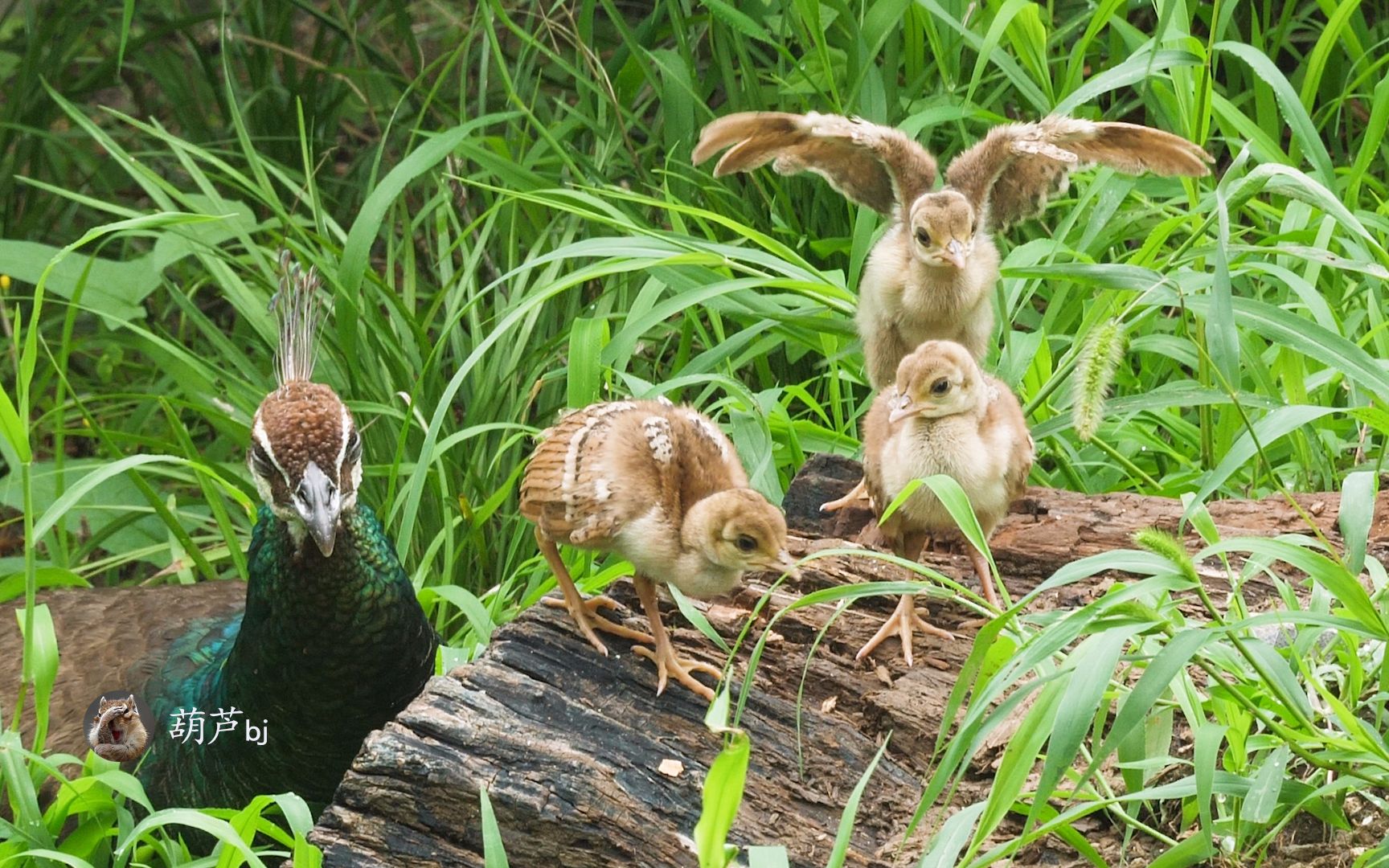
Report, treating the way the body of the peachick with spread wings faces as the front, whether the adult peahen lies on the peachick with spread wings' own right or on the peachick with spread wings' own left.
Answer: on the peachick with spread wings' own right

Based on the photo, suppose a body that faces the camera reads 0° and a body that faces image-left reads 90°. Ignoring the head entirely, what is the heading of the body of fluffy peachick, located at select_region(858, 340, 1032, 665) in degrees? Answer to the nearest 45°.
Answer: approximately 0°

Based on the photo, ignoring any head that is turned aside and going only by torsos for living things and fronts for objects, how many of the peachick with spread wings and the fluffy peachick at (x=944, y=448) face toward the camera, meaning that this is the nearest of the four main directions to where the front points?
2

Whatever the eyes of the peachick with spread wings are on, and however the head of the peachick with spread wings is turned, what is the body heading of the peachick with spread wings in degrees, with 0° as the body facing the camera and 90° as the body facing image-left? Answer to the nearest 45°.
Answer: approximately 0°
